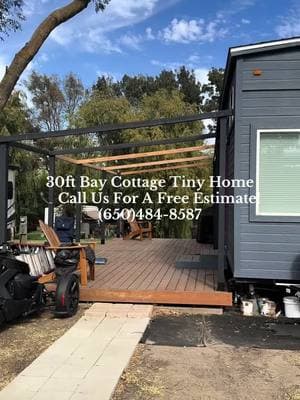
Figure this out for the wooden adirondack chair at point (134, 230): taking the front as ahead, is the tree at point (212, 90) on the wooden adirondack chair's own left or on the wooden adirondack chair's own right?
on the wooden adirondack chair's own left

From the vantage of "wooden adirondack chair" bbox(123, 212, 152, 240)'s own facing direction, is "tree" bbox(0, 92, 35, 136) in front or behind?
behind

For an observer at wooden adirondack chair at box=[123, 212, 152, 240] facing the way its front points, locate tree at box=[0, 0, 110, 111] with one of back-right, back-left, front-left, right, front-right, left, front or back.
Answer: right
